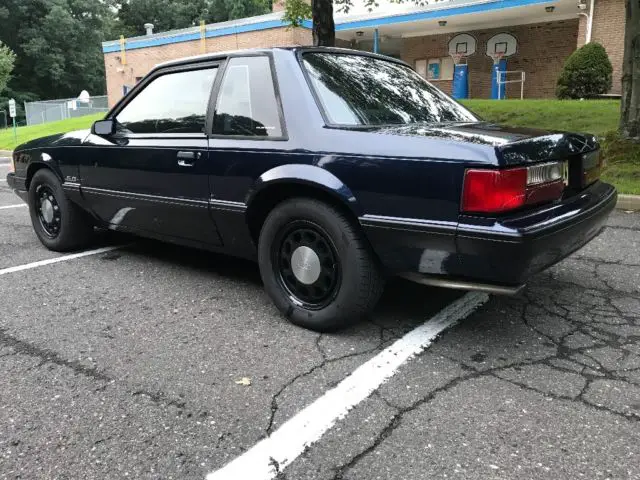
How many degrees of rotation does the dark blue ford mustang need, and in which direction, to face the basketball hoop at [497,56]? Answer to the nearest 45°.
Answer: approximately 45° to its right

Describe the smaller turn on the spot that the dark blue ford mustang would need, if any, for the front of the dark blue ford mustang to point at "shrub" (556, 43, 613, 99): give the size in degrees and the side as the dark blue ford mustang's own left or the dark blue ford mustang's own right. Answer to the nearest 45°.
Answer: approximately 90° to the dark blue ford mustang's own right

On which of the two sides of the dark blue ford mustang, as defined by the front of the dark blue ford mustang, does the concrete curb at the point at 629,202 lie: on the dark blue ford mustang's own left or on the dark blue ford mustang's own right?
on the dark blue ford mustang's own right

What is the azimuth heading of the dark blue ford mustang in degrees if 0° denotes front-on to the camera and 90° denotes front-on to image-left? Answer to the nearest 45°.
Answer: approximately 135°

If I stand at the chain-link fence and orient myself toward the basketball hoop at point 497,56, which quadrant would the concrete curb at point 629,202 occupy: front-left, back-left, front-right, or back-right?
front-right

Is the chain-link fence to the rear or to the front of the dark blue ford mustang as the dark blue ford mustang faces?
to the front

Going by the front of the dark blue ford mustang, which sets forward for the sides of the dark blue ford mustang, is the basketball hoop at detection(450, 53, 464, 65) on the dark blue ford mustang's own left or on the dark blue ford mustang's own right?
on the dark blue ford mustang's own right
